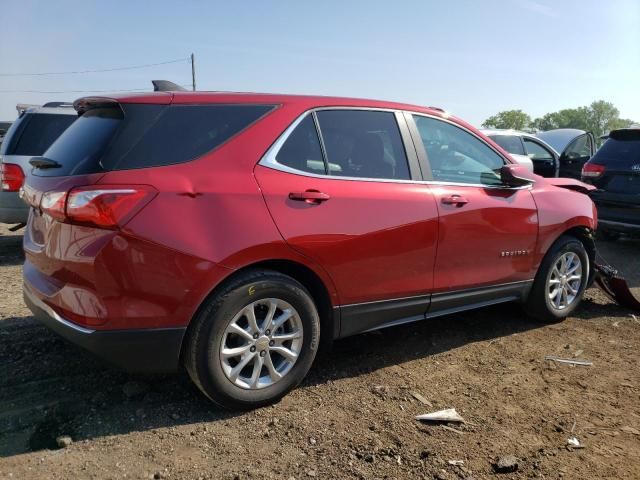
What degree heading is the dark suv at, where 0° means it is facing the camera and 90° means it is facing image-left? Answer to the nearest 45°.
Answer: approximately 180°

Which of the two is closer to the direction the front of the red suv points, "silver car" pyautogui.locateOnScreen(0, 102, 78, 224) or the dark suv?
the dark suv

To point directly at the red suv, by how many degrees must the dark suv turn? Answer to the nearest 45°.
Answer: approximately 180°

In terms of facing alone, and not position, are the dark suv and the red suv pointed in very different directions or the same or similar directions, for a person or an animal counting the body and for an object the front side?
same or similar directions

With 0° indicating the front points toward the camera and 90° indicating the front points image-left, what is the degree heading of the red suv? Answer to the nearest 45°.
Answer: approximately 225°

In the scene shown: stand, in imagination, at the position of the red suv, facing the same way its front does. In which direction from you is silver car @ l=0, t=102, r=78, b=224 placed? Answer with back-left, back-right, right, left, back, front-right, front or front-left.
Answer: left

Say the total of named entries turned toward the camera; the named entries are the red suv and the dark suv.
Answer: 0

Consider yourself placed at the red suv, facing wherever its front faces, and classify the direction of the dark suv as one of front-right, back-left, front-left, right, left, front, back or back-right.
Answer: front

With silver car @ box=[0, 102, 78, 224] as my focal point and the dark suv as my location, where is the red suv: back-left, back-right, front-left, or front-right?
front-left

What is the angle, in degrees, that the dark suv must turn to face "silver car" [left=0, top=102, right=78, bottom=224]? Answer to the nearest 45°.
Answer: approximately 135° to its left

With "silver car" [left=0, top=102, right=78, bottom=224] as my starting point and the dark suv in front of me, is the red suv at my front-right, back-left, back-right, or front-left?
front-right
